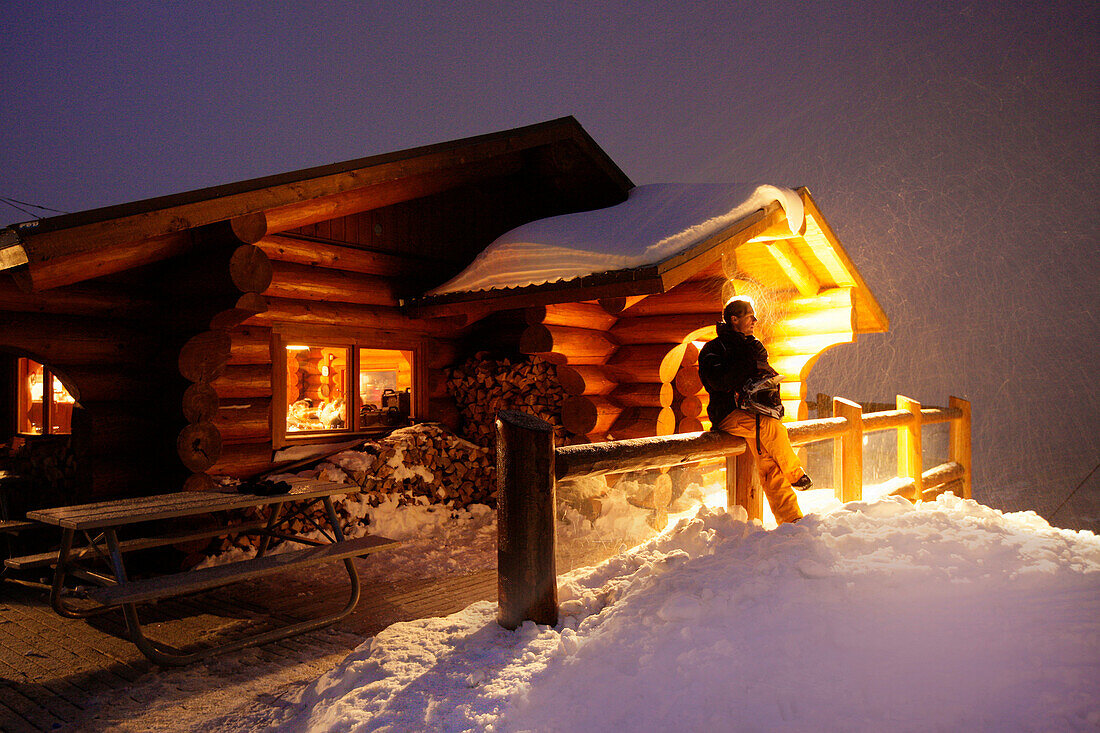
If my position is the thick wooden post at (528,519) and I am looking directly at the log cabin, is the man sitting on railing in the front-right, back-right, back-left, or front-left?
front-right

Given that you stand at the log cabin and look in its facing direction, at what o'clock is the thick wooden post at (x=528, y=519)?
The thick wooden post is roughly at 1 o'clock from the log cabin.

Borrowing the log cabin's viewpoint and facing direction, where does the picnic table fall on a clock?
The picnic table is roughly at 2 o'clock from the log cabin.

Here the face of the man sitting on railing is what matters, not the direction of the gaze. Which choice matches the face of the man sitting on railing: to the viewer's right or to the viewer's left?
to the viewer's right

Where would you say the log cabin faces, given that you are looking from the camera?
facing the viewer and to the right of the viewer

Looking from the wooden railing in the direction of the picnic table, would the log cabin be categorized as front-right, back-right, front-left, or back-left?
front-right

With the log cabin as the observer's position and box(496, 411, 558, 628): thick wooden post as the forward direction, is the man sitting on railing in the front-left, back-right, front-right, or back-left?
front-left

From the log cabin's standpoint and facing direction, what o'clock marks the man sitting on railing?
The man sitting on railing is roughly at 12 o'clock from the log cabin.
